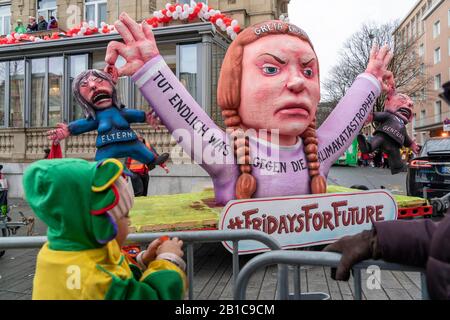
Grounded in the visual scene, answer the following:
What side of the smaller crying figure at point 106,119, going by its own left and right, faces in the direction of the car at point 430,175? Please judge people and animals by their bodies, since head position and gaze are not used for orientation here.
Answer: left

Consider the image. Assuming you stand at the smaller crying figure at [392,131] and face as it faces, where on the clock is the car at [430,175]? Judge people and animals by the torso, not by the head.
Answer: The car is roughly at 8 o'clock from the smaller crying figure.

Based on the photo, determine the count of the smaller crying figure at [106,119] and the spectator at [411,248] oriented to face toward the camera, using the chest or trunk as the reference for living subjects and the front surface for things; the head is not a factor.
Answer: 1

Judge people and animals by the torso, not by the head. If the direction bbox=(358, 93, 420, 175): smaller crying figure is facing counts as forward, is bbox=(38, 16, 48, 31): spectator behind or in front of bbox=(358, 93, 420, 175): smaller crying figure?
behind

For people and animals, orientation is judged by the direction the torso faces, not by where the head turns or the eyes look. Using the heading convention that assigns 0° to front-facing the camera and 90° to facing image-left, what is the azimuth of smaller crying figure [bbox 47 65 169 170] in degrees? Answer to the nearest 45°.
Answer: approximately 0°

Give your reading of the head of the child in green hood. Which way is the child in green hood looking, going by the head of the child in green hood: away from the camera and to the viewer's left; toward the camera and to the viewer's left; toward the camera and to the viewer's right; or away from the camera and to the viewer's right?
away from the camera and to the viewer's right

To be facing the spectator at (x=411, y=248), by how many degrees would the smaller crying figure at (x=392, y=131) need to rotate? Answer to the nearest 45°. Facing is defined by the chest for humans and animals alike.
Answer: approximately 45° to its right
